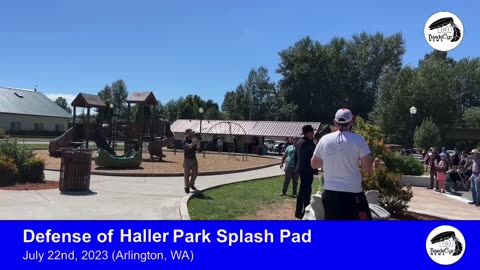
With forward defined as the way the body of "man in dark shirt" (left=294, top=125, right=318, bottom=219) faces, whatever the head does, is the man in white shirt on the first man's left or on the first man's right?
on the first man's right

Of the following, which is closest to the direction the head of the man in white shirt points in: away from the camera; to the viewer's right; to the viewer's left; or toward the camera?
away from the camera

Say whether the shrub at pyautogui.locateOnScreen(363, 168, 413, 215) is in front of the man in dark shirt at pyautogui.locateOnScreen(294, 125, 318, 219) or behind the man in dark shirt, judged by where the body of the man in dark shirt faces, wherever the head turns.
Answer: in front
